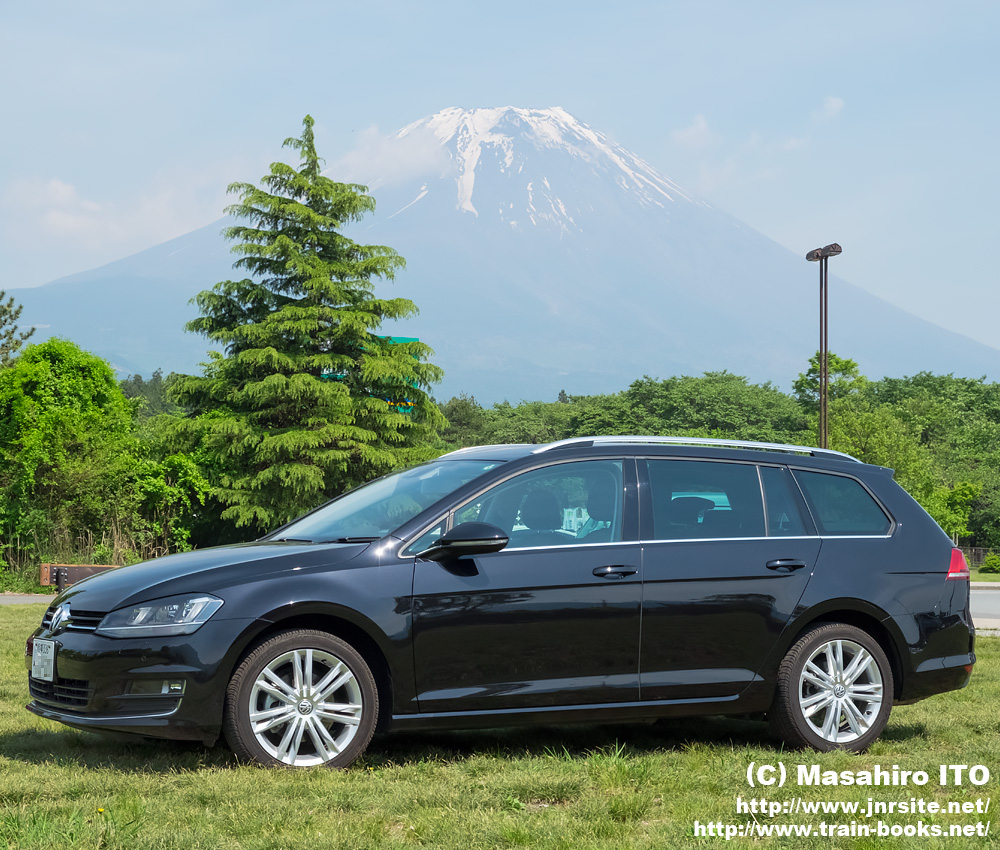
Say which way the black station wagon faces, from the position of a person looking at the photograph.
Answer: facing to the left of the viewer

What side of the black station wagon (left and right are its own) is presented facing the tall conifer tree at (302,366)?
right
